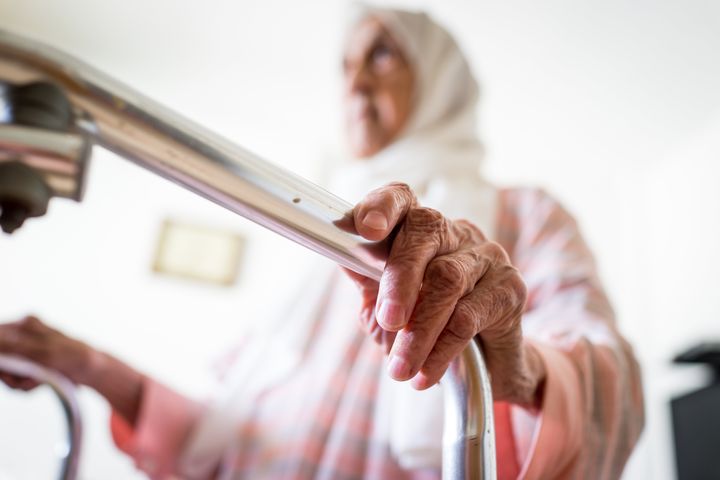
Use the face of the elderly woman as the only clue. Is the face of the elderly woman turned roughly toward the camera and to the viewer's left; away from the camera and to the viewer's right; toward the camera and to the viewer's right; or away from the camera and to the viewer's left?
toward the camera and to the viewer's left

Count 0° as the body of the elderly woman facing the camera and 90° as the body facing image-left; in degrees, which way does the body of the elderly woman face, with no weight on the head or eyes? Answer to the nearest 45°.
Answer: approximately 45°
